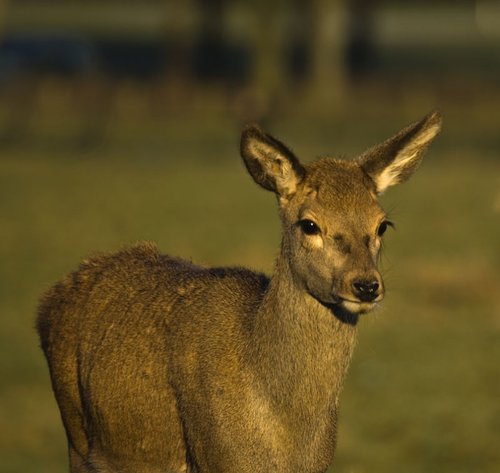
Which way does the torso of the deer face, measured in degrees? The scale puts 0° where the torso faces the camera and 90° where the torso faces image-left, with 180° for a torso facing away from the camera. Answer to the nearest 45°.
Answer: approximately 315°
